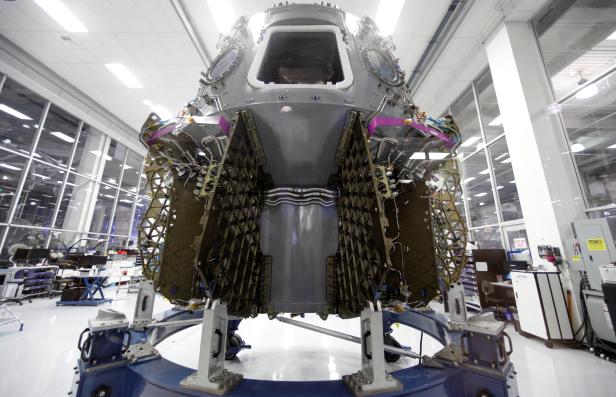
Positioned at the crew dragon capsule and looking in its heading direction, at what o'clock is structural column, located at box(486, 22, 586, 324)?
The structural column is roughly at 8 o'clock from the crew dragon capsule.

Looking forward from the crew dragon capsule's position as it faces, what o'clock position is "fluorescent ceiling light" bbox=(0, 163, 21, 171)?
The fluorescent ceiling light is roughly at 4 o'clock from the crew dragon capsule.

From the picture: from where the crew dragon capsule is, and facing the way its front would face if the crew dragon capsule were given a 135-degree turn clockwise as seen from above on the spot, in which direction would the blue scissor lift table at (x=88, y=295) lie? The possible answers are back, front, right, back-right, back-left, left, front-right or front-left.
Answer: front

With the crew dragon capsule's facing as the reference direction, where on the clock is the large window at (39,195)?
The large window is roughly at 4 o'clock from the crew dragon capsule.

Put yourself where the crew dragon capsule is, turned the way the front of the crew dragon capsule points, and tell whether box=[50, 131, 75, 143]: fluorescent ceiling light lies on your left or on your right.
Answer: on your right

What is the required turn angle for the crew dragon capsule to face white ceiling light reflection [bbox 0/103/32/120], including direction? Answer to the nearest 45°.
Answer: approximately 135° to its right

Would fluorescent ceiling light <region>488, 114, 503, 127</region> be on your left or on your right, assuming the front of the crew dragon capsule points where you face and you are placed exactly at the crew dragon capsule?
on your left

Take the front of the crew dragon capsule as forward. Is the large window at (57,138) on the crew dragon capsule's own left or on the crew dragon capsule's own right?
on the crew dragon capsule's own right

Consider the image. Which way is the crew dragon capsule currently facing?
toward the camera
